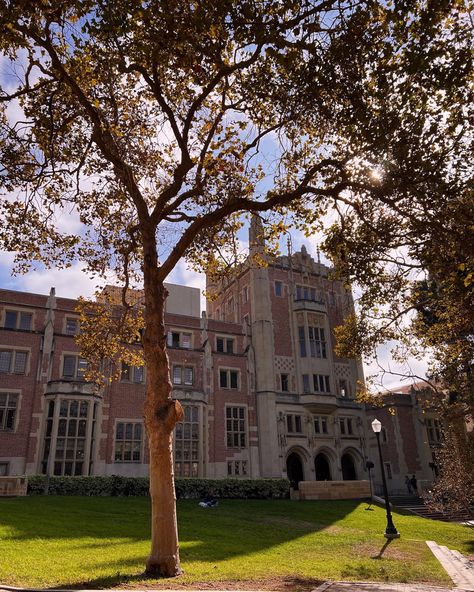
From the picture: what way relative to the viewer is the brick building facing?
toward the camera
